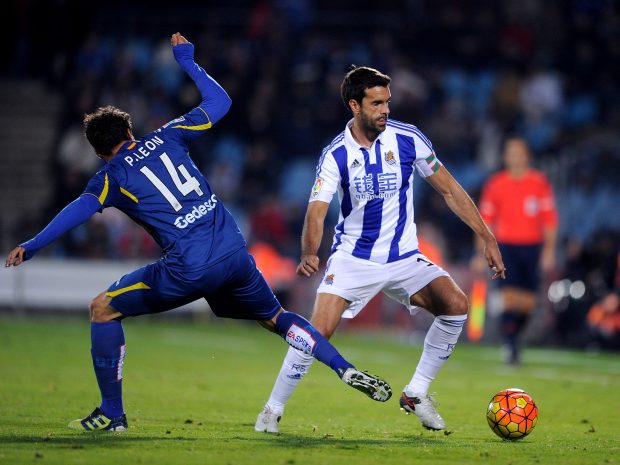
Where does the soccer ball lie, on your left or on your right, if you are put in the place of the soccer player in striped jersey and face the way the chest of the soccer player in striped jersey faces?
on your left

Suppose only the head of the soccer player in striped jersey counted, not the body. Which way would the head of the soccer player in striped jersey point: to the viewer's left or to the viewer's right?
to the viewer's right

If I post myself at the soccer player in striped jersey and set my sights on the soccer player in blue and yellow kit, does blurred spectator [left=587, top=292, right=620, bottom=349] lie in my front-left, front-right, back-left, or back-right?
back-right

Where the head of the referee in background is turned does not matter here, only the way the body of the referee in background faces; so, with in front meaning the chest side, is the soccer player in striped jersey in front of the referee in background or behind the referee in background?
in front

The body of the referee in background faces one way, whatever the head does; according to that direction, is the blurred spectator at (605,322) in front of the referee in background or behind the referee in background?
behind

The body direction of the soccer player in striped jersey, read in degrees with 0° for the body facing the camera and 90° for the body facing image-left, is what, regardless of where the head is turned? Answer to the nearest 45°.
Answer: approximately 0°

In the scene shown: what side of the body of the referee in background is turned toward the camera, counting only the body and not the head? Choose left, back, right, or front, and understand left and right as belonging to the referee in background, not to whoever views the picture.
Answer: front

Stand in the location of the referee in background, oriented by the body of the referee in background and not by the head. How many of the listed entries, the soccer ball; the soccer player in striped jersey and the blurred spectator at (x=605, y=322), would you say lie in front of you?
2

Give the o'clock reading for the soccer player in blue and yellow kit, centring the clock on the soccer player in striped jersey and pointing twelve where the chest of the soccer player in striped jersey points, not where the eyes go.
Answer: The soccer player in blue and yellow kit is roughly at 2 o'clock from the soccer player in striped jersey.

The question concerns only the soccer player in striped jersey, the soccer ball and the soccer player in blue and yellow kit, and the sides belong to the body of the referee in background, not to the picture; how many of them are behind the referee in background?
0

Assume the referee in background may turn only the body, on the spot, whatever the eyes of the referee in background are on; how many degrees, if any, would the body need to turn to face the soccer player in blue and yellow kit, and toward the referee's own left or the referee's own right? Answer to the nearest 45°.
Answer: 0° — they already face them

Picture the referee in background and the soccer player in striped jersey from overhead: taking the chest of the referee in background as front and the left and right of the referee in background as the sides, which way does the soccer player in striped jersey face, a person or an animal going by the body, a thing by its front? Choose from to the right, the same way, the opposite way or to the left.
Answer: the same way

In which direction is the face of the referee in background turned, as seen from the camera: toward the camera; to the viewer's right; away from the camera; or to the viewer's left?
toward the camera

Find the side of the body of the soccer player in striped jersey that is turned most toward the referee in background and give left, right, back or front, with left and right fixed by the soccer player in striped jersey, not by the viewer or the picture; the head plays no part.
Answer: back

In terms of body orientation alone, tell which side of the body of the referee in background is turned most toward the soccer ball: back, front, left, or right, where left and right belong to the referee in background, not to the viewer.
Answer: front
